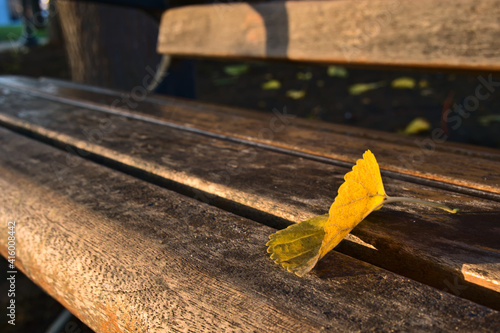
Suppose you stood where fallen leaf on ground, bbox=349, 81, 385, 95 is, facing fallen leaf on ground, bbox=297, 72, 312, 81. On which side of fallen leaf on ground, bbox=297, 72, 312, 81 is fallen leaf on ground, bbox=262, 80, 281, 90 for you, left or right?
left

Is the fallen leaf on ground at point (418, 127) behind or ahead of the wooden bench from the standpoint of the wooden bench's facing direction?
behind

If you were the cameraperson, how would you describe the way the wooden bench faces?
facing the viewer and to the left of the viewer

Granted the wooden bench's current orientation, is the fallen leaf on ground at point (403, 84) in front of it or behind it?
behind

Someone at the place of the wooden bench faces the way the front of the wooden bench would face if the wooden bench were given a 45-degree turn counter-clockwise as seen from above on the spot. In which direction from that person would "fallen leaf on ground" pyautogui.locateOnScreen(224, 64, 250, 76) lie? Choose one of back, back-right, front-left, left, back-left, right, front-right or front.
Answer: back

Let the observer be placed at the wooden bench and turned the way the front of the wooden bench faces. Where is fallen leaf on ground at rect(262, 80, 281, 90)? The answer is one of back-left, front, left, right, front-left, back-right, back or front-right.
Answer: back-right

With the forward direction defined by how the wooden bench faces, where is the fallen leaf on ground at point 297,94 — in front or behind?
behind

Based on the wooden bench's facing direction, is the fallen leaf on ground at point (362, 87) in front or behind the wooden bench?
behind

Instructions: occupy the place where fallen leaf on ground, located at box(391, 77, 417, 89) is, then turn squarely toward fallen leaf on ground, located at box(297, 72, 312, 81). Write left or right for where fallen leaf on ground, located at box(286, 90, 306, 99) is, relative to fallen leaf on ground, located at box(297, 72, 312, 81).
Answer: left

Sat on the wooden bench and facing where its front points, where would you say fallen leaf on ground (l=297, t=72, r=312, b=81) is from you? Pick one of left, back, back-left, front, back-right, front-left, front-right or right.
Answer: back-right
